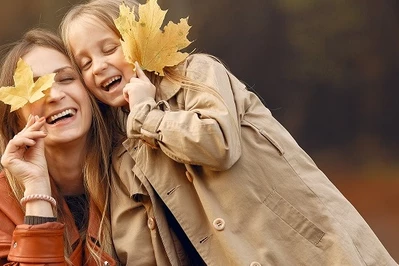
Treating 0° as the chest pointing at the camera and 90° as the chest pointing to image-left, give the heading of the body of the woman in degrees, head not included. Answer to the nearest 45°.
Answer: approximately 0°

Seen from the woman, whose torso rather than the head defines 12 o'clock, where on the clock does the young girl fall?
The young girl is roughly at 10 o'clock from the woman.
